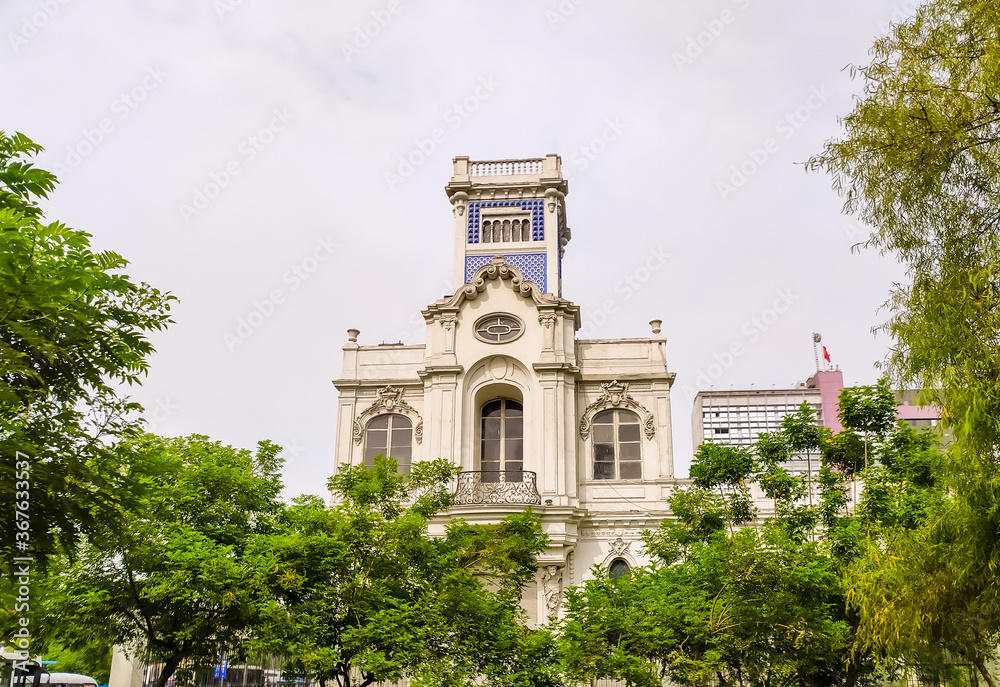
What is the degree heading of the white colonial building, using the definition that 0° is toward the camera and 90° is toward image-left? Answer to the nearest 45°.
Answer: approximately 0°

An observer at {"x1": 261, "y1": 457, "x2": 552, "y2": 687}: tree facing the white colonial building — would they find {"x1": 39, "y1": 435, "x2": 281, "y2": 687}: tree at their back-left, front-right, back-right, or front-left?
back-left

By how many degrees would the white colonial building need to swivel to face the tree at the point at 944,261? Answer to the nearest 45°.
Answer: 0° — it already faces it

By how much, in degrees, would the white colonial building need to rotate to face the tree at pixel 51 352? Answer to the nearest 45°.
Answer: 0° — it already faces it

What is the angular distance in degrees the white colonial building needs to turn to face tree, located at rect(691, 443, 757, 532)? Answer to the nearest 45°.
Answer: approximately 45° to its left
